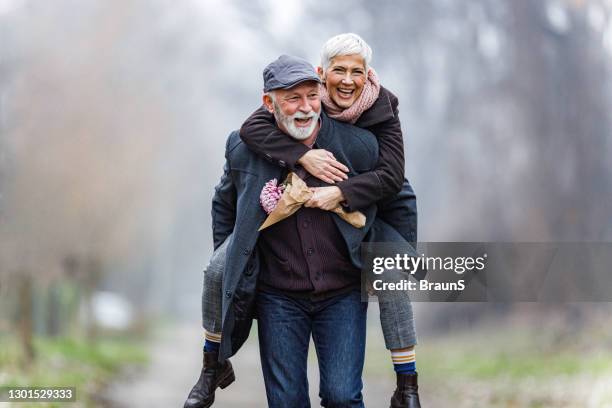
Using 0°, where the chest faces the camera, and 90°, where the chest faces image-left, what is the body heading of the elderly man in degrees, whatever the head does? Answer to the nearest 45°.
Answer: approximately 0°

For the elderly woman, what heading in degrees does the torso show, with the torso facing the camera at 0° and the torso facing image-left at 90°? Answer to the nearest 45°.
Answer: approximately 0°
